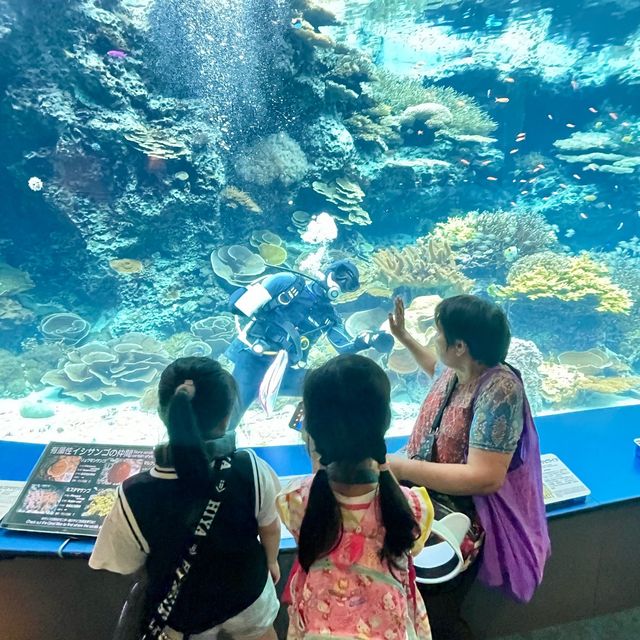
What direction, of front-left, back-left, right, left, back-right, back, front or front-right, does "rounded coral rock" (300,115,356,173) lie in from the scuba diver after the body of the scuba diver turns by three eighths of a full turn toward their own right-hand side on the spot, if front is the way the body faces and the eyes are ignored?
right

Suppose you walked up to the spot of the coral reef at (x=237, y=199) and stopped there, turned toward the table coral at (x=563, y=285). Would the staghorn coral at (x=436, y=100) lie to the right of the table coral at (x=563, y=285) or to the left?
left

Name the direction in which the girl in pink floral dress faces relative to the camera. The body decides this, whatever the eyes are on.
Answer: away from the camera

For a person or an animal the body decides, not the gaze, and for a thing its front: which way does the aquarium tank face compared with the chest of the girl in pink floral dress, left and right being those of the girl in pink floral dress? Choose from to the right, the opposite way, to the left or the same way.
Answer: the opposite way

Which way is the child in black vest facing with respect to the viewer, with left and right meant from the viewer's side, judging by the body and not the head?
facing away from the viewer

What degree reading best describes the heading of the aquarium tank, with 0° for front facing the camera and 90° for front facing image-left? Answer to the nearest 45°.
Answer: approximately 0°

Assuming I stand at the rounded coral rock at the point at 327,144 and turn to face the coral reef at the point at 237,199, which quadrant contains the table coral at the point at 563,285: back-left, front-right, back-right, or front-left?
back-left

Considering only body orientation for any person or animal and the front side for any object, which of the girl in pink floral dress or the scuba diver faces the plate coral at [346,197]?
the girl in pink floral dress

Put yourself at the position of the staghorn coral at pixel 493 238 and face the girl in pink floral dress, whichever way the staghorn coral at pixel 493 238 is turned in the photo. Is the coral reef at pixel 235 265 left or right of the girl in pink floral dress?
right

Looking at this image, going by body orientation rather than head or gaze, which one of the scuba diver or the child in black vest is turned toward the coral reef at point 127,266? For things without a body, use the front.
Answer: the child in black vest

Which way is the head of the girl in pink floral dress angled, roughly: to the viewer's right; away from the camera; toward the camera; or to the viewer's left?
away from the camera

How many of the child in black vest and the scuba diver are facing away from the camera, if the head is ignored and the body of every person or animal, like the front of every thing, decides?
1

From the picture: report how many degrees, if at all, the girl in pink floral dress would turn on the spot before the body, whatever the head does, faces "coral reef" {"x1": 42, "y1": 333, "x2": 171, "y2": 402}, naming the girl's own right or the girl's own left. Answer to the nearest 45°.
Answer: approximately 45° to the girl's own left

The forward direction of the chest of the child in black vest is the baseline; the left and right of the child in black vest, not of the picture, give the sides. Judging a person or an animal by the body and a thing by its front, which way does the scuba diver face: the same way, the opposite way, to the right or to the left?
the opposite way
